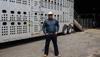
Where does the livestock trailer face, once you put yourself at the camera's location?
facing the viewer and to the left of the viewer
